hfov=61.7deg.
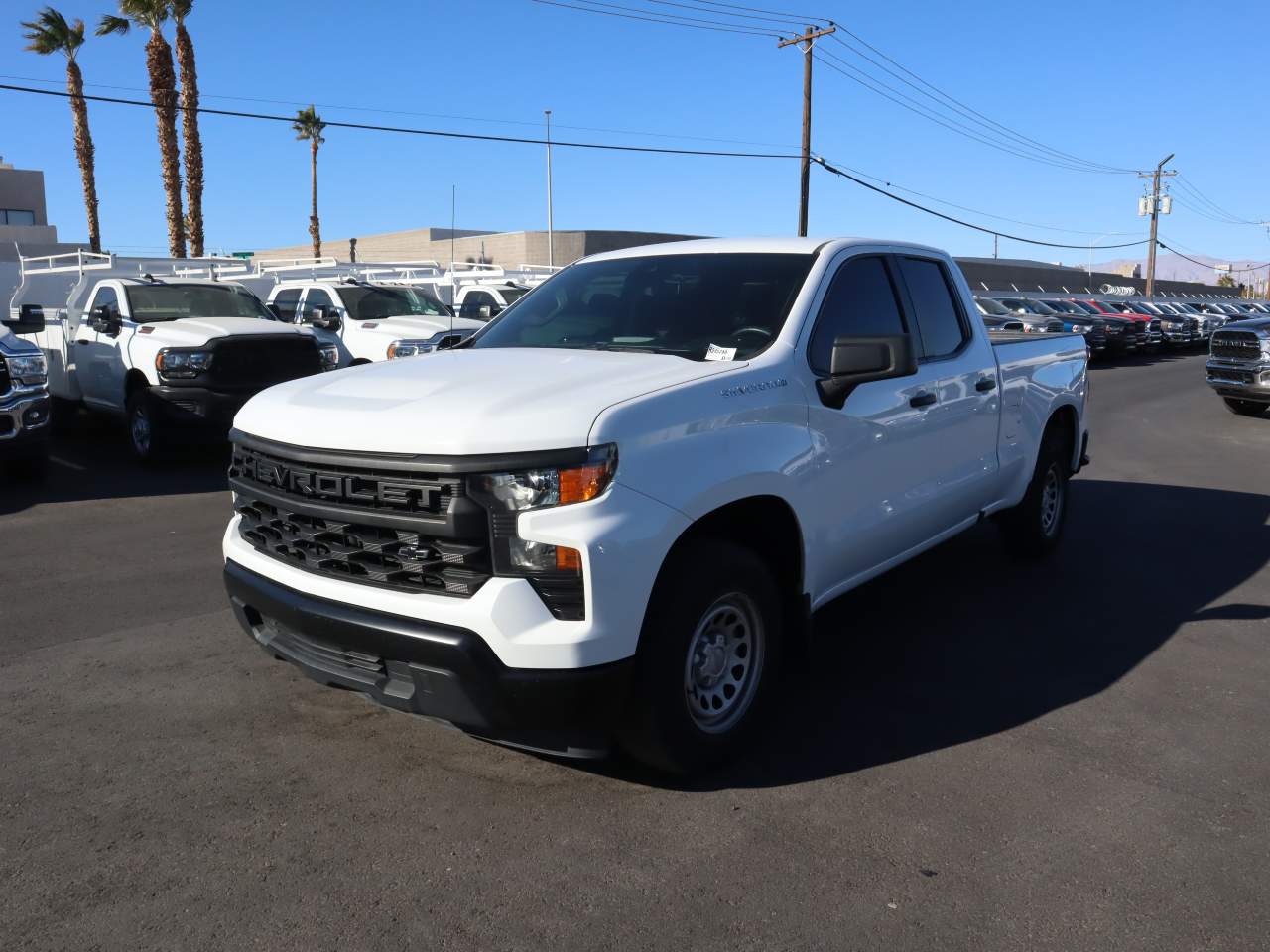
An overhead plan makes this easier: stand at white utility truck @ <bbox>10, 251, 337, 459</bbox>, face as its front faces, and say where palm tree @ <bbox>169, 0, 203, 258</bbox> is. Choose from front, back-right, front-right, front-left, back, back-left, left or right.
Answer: back-left

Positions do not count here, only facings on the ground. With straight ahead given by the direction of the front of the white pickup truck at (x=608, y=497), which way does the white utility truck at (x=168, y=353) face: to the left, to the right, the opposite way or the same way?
to the left

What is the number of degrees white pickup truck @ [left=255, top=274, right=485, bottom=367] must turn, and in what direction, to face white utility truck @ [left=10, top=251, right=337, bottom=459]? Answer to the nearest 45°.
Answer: approximately 90° to its right

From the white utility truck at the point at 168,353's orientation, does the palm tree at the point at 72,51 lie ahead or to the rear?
to the rear

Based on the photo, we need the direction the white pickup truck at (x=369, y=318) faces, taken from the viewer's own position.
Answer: facing the viewer and to the right of the viewer

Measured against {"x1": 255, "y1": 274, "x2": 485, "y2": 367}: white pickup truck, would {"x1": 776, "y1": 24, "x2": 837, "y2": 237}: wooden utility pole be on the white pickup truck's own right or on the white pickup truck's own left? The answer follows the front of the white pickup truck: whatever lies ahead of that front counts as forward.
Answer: on the white pickup truck's own left

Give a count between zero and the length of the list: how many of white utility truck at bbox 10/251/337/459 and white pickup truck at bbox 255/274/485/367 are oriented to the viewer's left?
0

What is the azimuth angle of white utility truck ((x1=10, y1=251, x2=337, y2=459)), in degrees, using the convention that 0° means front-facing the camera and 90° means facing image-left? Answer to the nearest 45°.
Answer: approximately 315°

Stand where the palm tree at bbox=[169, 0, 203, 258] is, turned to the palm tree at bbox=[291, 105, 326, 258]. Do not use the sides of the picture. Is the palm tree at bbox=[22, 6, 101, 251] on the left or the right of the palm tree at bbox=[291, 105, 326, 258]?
left

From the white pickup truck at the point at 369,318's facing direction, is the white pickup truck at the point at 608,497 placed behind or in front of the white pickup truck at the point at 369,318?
in front

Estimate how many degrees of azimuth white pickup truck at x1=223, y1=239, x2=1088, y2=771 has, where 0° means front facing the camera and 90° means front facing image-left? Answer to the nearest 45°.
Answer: approximately 45°

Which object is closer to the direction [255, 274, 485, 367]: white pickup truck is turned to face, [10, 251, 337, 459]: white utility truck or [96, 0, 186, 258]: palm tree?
the white utility truck

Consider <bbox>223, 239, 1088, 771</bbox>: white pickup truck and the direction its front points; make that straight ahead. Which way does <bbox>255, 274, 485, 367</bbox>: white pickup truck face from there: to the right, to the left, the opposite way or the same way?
to the left

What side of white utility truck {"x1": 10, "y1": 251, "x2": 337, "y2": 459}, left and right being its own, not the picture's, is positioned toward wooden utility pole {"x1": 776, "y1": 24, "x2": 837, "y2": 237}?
left

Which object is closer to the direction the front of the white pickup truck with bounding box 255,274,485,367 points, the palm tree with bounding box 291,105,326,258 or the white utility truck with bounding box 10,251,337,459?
the white utility truck
